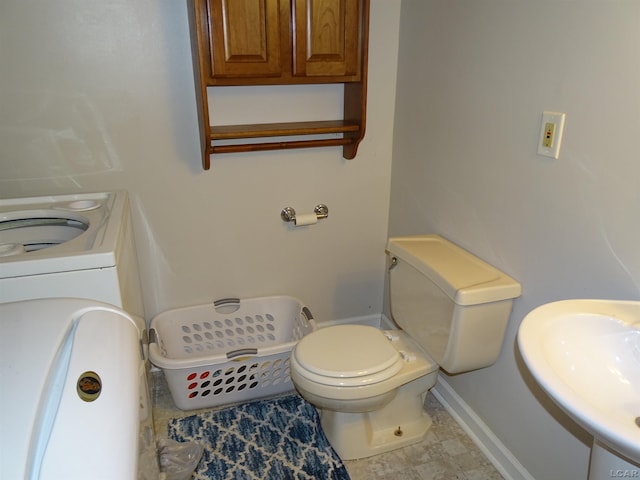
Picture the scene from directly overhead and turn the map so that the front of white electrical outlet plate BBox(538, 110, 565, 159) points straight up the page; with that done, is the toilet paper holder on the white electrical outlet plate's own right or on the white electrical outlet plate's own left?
on the white electrical outlet plate's own right

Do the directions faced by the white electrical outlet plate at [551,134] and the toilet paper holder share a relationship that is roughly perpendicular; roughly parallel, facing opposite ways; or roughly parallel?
roughly perpendicular

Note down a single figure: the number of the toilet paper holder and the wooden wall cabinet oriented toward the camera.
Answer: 2

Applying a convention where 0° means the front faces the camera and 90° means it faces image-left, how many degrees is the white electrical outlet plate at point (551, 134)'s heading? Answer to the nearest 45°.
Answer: approximately 45°

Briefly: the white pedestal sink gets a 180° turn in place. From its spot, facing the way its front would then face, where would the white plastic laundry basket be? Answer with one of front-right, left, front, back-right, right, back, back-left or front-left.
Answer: back-left

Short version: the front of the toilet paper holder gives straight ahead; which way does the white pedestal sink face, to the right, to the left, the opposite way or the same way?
to the right

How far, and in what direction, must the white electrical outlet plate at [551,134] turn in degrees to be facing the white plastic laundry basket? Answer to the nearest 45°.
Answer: approximately 45° to its right
